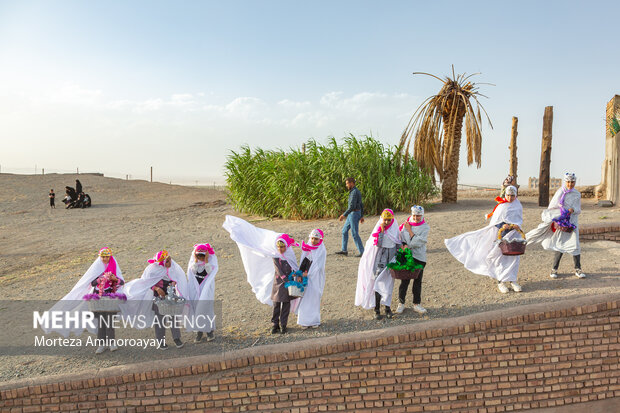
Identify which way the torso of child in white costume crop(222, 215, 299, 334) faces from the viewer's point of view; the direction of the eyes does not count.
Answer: toward the camera

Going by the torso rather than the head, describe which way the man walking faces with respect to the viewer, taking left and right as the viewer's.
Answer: facing to the left of the viewer

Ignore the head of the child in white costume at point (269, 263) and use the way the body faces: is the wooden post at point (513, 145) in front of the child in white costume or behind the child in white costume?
behind

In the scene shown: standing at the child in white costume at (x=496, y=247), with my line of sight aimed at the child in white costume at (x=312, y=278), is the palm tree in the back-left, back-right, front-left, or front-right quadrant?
back-right

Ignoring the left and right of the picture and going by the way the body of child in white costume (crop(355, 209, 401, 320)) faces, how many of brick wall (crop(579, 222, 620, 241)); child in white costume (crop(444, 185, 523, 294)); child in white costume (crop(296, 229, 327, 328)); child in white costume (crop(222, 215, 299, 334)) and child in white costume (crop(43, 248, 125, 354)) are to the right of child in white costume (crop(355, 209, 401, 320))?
3

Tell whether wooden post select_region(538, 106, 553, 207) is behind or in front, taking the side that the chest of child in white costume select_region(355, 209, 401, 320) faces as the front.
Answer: behind

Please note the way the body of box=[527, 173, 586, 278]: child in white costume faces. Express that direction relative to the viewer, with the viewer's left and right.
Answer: facing the viewer

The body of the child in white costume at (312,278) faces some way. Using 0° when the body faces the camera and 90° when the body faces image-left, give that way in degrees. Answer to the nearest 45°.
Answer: approximately 45°

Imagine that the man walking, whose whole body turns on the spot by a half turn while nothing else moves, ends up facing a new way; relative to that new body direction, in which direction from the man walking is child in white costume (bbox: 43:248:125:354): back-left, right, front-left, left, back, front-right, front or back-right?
back-right

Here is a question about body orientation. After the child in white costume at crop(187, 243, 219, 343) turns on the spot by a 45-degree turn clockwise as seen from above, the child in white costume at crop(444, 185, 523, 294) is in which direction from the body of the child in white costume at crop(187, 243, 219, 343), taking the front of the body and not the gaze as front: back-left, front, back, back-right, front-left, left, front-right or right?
back-left

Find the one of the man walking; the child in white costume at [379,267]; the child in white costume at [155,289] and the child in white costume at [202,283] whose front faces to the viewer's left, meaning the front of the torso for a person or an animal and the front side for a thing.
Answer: the man walking

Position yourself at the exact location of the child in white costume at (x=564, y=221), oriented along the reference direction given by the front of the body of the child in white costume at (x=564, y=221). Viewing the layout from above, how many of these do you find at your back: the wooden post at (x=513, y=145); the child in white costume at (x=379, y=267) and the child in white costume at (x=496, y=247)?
1

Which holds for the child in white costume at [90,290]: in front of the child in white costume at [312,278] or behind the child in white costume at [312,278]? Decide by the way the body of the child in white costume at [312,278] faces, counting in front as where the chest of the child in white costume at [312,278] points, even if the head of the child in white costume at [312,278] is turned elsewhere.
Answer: in front

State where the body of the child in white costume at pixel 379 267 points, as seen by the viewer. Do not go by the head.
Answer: toward the camera

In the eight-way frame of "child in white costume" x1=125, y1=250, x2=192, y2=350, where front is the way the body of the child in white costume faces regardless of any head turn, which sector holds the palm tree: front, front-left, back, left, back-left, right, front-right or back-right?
left
